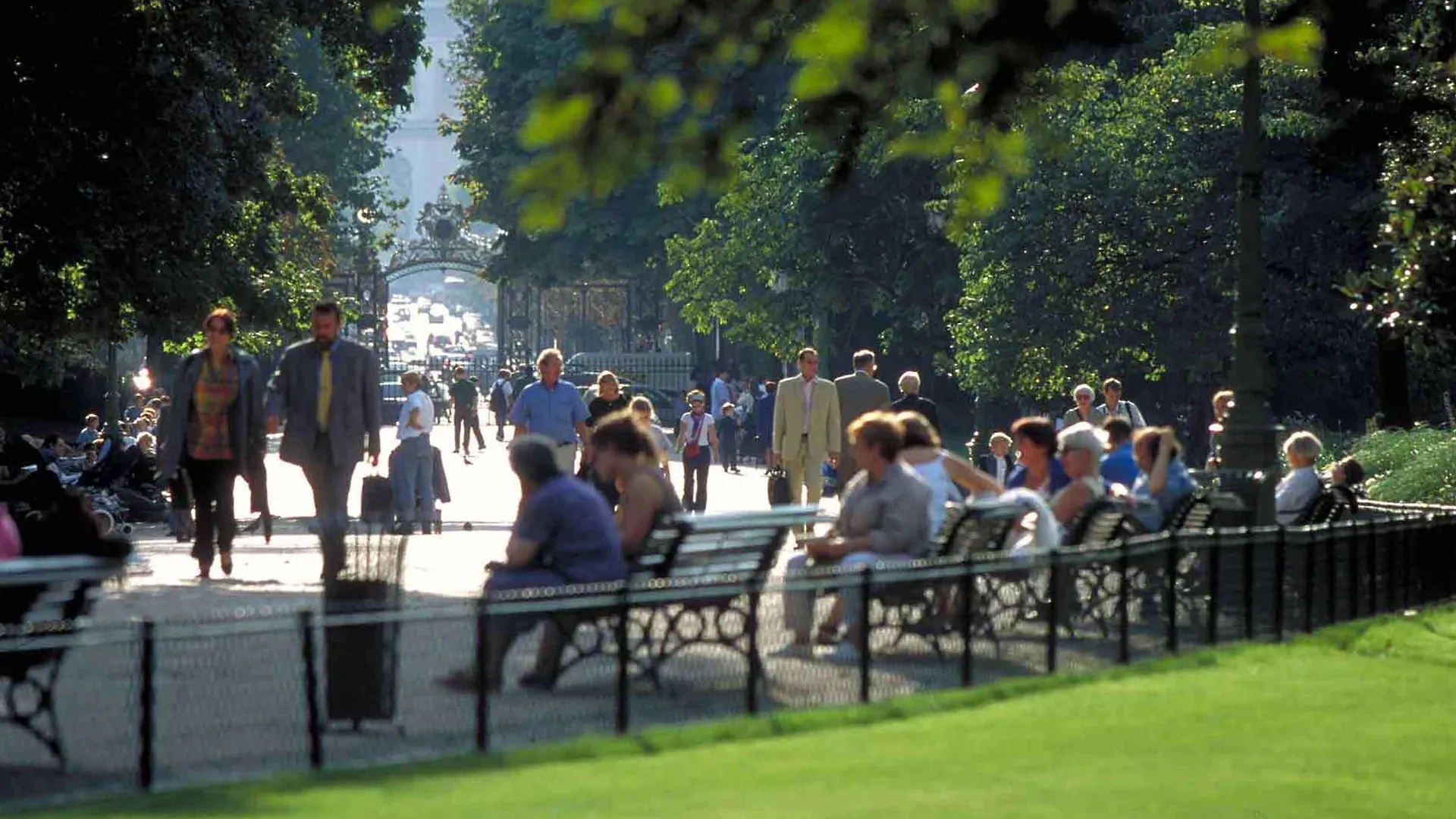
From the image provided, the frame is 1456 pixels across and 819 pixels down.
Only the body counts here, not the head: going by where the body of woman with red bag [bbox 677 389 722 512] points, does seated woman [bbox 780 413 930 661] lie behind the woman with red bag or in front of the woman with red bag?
in front

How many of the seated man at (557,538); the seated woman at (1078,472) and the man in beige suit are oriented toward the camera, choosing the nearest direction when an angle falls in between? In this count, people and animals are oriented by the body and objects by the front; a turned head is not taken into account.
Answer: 1

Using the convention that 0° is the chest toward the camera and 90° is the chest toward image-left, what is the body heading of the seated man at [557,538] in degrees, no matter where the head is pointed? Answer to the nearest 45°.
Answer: approximately 135°

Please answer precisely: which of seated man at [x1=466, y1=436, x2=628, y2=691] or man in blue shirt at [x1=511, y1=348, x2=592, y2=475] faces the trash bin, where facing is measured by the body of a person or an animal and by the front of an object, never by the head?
the man in blue shirt

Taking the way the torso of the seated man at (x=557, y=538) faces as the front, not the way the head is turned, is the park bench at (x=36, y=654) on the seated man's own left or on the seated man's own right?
on the seated man's own left

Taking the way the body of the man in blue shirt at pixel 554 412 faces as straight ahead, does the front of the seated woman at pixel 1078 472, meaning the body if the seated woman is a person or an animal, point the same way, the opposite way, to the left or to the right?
to the right

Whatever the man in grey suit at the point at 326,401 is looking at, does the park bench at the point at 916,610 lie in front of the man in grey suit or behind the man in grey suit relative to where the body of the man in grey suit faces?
in front
